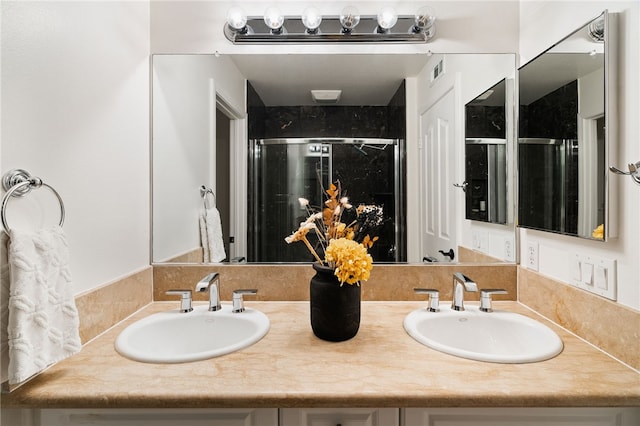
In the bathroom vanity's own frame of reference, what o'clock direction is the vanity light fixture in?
The vanity light fixture is roughly at 6 o'clock from the bathroom vanity.

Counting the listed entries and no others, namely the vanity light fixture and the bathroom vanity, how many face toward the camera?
2

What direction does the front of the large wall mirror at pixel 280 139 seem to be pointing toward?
toward the camera

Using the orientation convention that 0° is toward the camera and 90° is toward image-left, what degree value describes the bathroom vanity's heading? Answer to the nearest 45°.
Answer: approximately 0°

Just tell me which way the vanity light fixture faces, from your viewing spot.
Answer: facing the viewer

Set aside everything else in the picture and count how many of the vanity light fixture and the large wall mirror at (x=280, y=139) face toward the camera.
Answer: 2

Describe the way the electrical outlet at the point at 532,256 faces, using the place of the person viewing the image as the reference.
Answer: facing the viewer and to the left of the viewer
